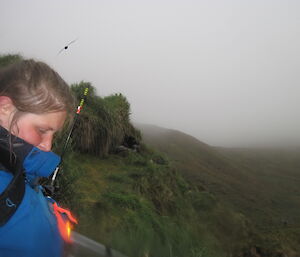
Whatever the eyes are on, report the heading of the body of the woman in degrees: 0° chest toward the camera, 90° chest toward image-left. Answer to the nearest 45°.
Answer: approximately 270°
